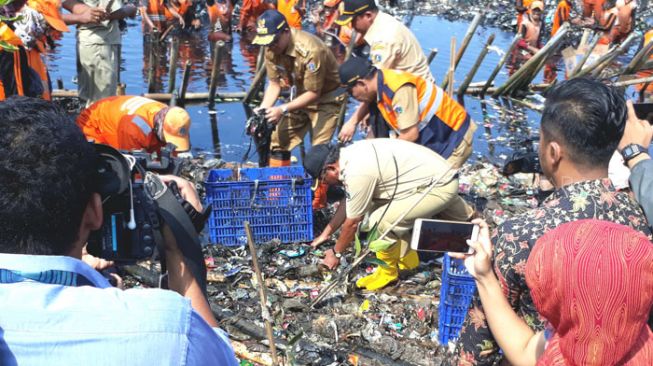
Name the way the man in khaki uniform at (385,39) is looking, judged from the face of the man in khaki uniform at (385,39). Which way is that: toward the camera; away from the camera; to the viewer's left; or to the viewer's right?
to the viewer's left

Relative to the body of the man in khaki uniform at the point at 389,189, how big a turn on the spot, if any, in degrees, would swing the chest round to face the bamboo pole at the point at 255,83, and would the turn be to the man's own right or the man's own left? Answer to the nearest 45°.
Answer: approximately 45° to the man's own right

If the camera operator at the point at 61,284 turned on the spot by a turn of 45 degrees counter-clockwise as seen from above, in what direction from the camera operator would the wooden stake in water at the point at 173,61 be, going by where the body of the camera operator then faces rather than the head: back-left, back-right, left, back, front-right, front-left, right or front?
front-right

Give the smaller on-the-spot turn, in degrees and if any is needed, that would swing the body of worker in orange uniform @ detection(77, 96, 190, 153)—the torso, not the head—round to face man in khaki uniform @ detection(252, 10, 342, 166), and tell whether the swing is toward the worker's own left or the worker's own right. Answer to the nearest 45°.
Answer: approximately 45° to the worker's own left

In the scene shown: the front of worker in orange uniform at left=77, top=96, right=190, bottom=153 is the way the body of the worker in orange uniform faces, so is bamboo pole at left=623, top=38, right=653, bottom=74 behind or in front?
in front

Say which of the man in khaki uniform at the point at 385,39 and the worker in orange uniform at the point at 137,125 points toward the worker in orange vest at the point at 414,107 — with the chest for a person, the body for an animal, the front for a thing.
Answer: the worker in orange uniform at the point at 137,125

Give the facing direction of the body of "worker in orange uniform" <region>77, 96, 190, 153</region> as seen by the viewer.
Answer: to the viewer's right

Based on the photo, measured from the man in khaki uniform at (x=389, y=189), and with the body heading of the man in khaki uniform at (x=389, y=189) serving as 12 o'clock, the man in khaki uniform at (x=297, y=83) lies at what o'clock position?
the man in khaki uniform at (x=297, y=83) is roughly at 2 o'clock from the man in khaki uniform at (x=389, y=189).

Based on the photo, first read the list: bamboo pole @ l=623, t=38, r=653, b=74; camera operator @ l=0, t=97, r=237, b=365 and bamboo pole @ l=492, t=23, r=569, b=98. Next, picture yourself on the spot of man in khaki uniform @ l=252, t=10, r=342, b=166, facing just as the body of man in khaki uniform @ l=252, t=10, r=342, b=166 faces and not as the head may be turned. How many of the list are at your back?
2

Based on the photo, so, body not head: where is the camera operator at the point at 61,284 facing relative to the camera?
away from the camera

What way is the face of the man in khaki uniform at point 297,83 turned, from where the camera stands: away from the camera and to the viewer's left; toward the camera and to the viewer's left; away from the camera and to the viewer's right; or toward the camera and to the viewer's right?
toward the camera and to the viewer's left

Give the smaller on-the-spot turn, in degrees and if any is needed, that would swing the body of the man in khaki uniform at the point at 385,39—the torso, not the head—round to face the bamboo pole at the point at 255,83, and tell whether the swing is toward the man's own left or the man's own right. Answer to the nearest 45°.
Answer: approximately 45° to the man's own right

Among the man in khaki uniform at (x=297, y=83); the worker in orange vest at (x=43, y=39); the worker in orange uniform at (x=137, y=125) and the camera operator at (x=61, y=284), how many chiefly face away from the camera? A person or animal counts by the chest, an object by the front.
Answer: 1

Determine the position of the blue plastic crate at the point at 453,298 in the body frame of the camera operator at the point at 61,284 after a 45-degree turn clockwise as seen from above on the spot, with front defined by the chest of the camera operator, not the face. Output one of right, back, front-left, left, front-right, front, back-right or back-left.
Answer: front
